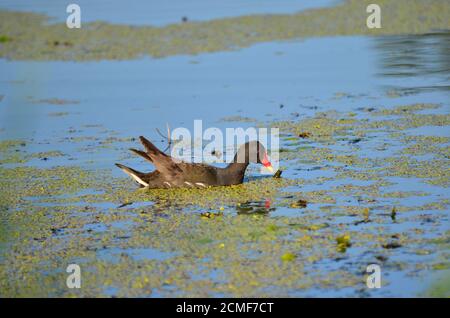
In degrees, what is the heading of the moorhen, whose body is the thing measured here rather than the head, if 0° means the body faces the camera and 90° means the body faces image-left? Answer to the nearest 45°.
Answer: approximately 270°
